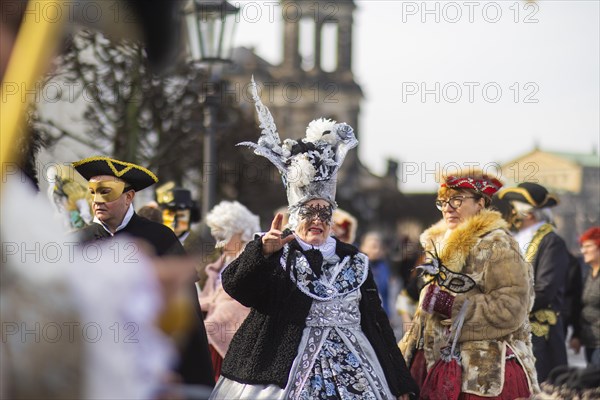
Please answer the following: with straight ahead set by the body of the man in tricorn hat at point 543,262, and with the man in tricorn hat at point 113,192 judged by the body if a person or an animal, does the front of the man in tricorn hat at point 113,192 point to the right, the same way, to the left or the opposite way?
to the left

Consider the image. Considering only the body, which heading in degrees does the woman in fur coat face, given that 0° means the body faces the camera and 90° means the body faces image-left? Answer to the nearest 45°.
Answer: approximately 45°

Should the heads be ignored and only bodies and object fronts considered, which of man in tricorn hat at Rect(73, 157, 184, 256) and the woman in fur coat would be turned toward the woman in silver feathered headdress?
the woman in fur coat

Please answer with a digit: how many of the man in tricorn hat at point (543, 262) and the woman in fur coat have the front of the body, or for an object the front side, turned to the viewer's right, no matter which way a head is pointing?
0

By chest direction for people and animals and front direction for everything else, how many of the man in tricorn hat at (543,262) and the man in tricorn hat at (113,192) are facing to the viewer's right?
0

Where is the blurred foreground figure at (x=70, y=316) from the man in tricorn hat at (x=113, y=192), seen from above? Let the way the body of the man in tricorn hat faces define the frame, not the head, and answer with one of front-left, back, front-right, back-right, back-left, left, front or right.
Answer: front-left

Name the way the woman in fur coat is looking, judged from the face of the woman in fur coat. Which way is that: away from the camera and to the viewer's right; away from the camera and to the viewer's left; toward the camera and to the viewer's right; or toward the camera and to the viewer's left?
toward the camera and to the viewer's left

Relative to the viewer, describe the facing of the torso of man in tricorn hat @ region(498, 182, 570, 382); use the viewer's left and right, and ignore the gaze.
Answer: facing to the left of the viewer

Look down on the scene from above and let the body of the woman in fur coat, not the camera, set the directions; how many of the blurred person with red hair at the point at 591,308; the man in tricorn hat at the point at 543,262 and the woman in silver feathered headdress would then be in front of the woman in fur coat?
1
